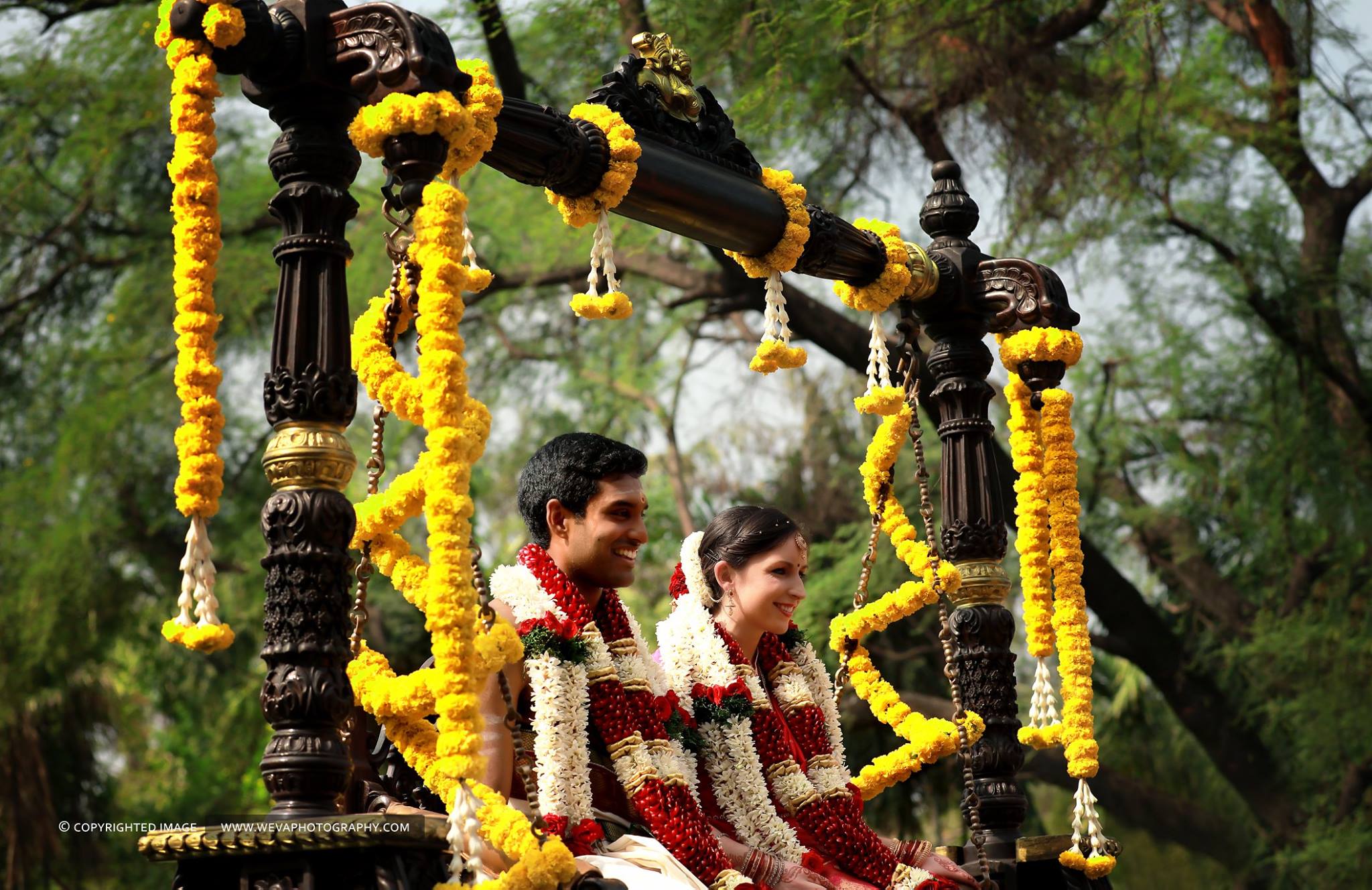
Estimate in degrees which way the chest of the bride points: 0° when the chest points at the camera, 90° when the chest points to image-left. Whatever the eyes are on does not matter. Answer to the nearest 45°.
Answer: approximately 315°

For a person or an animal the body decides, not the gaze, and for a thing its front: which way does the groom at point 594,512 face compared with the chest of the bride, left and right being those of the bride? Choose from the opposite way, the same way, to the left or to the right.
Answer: the same way

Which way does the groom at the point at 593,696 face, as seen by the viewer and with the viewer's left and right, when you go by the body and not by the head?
facing the viewer and to the right of the viewer

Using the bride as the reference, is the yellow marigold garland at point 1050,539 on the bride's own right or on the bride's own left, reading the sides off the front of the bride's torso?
on the bride's own left

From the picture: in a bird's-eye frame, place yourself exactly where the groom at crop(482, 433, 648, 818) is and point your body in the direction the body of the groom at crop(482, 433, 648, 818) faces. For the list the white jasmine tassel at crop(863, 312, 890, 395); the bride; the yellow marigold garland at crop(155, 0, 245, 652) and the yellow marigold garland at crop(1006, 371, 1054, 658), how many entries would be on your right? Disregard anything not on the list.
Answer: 1

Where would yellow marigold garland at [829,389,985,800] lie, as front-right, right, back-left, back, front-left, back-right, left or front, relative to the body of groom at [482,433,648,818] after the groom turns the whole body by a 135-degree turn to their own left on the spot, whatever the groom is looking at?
front-right

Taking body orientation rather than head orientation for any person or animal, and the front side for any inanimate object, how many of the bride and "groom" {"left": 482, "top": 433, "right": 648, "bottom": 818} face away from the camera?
0

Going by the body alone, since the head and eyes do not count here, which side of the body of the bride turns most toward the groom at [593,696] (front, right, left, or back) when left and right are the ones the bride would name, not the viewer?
right

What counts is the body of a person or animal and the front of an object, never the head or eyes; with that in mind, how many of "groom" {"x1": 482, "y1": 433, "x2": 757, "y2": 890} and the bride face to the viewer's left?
0

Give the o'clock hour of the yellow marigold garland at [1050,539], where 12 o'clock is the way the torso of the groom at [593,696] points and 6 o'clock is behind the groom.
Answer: The yellow marigold garland is roughly at 9 o'clock from the groom.

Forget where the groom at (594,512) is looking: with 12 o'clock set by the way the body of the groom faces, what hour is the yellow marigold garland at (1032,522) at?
The yellow marigold garland is roughly at 9 o'clock from the groom.
